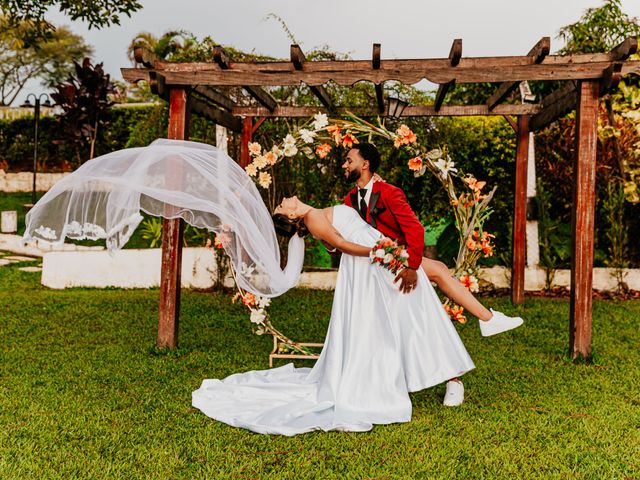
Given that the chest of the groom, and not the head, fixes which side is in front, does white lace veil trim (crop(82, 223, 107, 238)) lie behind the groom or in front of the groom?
in front

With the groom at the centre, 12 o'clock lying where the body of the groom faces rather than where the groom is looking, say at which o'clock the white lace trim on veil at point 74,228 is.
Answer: The white lace trim on veil is roughly at 1 o'clock from the groom.

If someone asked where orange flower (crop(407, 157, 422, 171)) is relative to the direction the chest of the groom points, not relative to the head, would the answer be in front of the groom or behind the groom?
behind

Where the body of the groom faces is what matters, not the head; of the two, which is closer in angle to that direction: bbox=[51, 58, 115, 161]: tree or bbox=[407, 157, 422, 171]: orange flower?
the tree

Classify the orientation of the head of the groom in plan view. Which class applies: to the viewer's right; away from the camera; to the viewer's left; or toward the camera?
to the viewer's left

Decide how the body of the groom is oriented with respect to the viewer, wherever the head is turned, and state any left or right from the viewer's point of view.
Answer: facing the viewer and to the left of the viewer

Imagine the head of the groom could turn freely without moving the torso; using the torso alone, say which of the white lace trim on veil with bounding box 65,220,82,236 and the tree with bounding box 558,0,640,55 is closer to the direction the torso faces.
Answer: the white lace trim on veil

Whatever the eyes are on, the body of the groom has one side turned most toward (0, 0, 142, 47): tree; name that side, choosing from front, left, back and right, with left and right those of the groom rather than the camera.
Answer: right

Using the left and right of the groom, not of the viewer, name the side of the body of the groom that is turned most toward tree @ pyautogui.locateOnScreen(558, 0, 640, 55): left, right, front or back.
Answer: back

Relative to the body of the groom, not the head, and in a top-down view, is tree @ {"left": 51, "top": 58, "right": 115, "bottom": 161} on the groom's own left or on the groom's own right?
on the groom's own right
